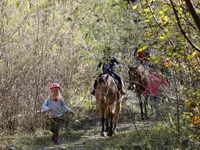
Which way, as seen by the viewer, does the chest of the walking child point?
toward the camera

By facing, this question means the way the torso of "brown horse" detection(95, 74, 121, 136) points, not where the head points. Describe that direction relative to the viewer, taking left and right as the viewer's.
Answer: facing the viewer

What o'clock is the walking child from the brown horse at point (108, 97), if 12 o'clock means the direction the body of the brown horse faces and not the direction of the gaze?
The walking child is roughly at 2 o'clock from the brown horse.

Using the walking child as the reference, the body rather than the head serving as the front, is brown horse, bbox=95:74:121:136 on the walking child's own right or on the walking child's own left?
on the walking child's own left

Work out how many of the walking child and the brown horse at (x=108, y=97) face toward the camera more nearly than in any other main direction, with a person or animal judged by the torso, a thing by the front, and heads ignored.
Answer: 2
